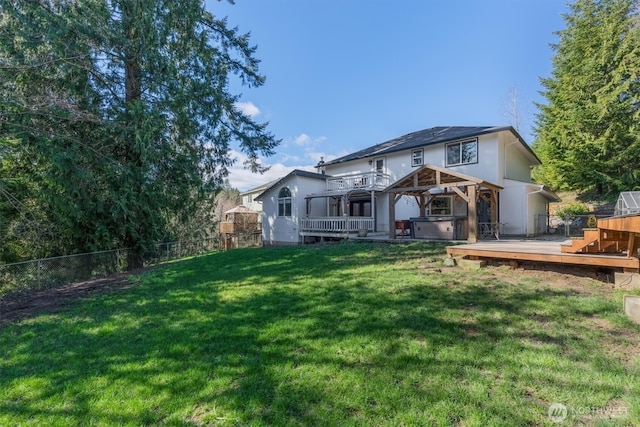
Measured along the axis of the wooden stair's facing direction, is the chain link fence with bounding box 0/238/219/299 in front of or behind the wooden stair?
in front

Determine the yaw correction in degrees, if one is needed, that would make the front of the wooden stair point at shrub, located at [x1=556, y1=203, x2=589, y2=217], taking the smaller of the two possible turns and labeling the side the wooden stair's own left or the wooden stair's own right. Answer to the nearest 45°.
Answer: approximately 90° to the wooden stair's own right

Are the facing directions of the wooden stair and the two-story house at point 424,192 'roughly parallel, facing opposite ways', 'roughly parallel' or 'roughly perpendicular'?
roughly perpendicular

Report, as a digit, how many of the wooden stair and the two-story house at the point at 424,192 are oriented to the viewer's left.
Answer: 1

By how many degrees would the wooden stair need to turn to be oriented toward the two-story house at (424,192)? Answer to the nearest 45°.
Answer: approximately 45° to its right

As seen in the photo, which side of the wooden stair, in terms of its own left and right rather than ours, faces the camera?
left
